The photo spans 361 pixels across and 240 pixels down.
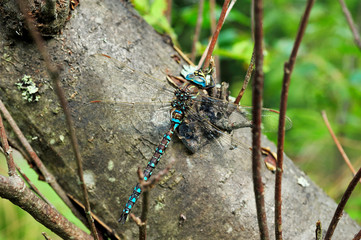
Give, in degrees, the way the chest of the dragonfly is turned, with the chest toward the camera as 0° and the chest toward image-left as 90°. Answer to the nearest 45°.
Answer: approximately 225°
